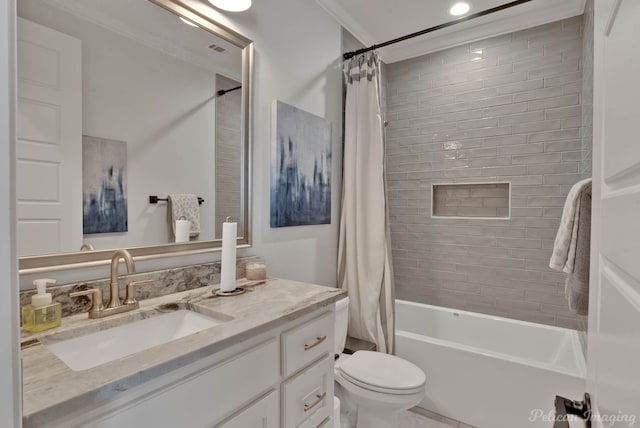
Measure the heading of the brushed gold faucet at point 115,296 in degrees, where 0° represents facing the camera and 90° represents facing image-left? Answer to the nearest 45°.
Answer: approximately 315°

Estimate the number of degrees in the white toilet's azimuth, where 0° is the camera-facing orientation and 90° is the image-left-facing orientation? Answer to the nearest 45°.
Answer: approximately 315°

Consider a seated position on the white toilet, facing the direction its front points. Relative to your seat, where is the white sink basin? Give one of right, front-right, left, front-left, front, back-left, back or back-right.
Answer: right

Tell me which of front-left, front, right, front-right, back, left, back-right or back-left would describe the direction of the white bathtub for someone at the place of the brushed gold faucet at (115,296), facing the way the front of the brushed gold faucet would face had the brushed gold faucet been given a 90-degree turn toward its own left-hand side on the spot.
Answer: front-right

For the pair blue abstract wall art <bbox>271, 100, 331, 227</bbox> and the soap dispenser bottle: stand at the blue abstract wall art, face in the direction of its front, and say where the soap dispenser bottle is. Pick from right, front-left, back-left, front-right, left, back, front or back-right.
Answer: right

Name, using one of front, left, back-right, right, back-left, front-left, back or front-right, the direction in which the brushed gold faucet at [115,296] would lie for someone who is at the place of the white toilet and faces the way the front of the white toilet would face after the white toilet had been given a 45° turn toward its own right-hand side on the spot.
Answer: front-right

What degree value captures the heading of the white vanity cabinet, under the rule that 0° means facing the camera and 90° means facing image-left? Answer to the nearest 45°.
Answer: approximately 315°

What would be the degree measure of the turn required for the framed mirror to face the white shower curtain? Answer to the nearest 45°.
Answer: approximately 45° to its left

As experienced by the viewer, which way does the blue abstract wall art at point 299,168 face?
facing the viewer and to the right of the viewer

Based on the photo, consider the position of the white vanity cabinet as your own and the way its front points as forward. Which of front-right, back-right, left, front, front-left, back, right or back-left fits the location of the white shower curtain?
left
